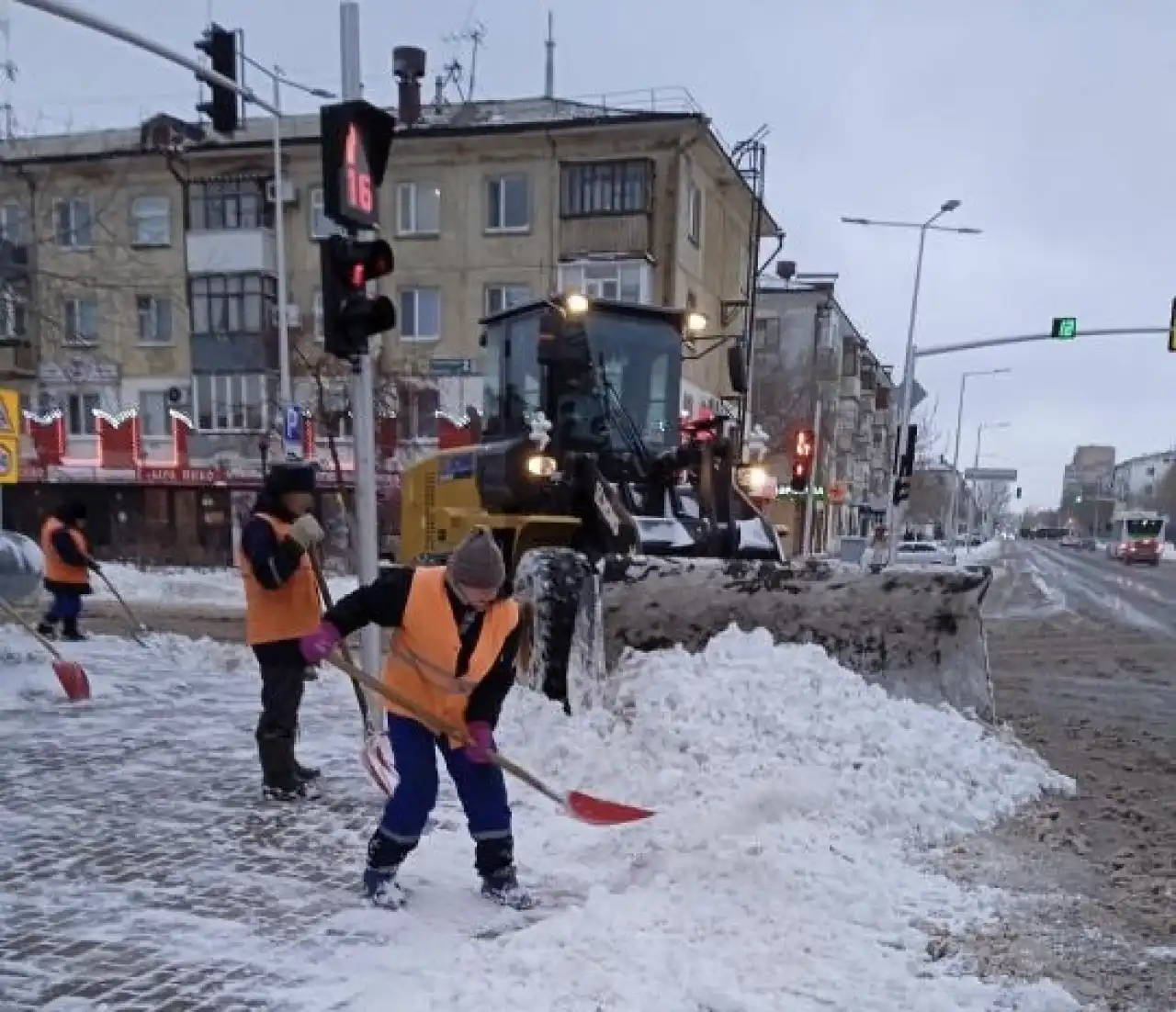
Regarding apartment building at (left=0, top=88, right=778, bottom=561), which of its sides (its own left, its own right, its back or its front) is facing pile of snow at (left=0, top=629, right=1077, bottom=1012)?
front

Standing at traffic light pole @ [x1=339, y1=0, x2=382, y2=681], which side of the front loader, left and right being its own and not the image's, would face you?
right

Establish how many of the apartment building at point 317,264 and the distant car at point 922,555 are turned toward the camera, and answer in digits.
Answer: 1

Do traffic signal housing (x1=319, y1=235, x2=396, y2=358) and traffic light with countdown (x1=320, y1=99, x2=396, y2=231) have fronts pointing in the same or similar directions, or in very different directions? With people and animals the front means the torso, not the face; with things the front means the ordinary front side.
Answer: same or similar directions

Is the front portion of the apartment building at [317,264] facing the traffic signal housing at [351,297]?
yes

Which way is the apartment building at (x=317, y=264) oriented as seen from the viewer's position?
toward the camera

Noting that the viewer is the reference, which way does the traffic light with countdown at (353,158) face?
facing the viewer and to the right of the viewer

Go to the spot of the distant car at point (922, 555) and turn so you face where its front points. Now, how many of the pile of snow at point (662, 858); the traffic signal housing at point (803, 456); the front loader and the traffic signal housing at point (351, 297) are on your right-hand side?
4
